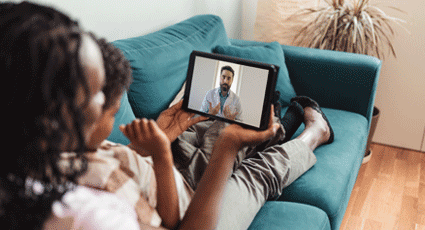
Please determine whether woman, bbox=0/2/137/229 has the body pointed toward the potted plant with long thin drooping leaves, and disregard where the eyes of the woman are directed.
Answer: yes

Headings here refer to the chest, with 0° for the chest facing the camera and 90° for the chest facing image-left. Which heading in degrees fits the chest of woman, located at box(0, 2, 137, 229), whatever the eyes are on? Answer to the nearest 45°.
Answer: approximately 225°
